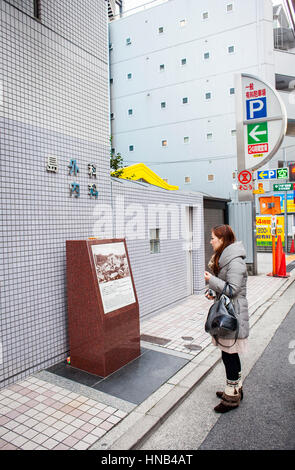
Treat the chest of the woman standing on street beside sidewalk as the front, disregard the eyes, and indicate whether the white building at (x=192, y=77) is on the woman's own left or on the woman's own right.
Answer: on the woman's own right

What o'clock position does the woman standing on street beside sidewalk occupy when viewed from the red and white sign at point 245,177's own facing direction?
The woman standing on street beside sidewalk is roughly at 12 o'clock from the red and white sign.

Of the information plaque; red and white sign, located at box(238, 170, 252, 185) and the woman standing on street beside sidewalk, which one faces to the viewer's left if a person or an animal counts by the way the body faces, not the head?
the woman standing on street beside sidewalk

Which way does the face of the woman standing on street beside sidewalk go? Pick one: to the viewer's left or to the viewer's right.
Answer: to the viewer's left

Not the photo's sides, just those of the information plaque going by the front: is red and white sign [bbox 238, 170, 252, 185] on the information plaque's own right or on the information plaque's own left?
on the information plaque's own left

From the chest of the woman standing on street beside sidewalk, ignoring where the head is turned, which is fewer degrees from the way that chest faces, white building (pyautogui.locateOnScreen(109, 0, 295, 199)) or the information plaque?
the information plaque

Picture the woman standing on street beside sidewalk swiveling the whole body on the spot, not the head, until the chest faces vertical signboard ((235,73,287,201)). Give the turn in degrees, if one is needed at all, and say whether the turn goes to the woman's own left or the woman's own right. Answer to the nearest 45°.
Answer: approximately 90° to the woman's own right

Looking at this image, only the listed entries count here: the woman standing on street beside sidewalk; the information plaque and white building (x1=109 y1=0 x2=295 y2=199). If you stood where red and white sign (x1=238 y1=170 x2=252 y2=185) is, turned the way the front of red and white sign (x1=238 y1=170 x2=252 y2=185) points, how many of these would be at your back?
1

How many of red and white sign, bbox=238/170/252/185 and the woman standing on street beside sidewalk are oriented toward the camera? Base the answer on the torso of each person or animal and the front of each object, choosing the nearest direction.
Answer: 1

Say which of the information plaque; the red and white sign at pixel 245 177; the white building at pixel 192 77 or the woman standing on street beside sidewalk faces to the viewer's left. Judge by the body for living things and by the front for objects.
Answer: the woman standing on street beside sidewalk

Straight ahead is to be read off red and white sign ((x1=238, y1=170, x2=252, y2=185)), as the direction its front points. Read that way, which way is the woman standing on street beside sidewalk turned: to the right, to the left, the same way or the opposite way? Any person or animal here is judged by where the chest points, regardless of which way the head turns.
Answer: to the right

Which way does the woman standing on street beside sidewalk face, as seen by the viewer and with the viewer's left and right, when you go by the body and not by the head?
facing to the left of the viewer
